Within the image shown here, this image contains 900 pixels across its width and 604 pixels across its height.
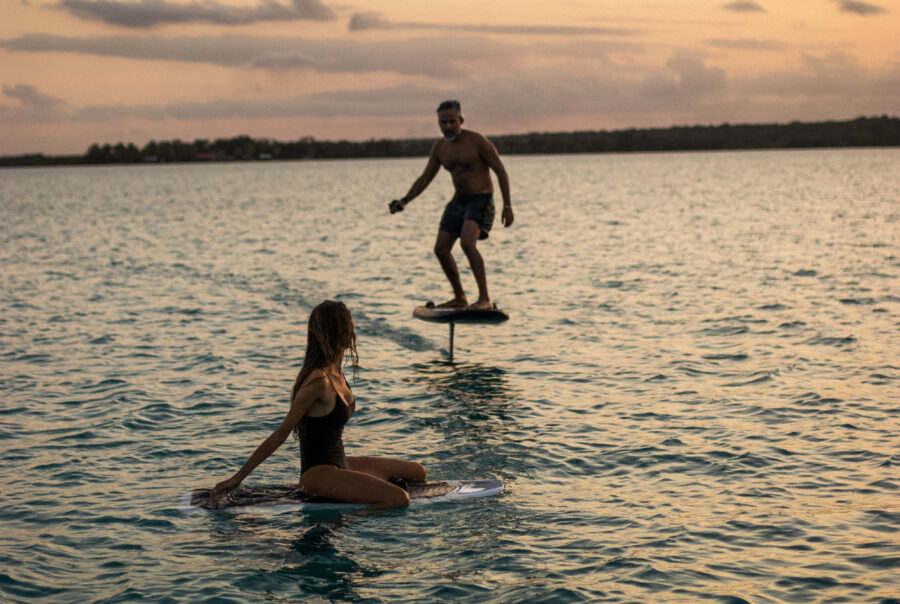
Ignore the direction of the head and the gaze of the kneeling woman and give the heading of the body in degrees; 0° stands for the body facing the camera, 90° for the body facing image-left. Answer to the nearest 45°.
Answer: approximately 270°

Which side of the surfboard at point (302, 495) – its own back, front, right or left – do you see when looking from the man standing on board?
left

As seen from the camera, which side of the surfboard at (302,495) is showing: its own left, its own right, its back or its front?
right

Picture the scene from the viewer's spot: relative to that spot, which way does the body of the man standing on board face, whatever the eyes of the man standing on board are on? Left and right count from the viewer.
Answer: facing the viewer and to the left of the viewer

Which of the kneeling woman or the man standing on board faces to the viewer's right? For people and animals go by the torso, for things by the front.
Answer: the kneeling woman

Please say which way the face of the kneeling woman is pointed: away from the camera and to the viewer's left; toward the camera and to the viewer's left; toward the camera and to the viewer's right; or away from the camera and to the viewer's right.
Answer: away from the camera and to the viewer's right

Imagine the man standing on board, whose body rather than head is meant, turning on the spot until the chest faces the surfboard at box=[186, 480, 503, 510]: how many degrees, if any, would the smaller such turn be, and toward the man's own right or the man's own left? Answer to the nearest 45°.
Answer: approximately 45° to the man's own left
